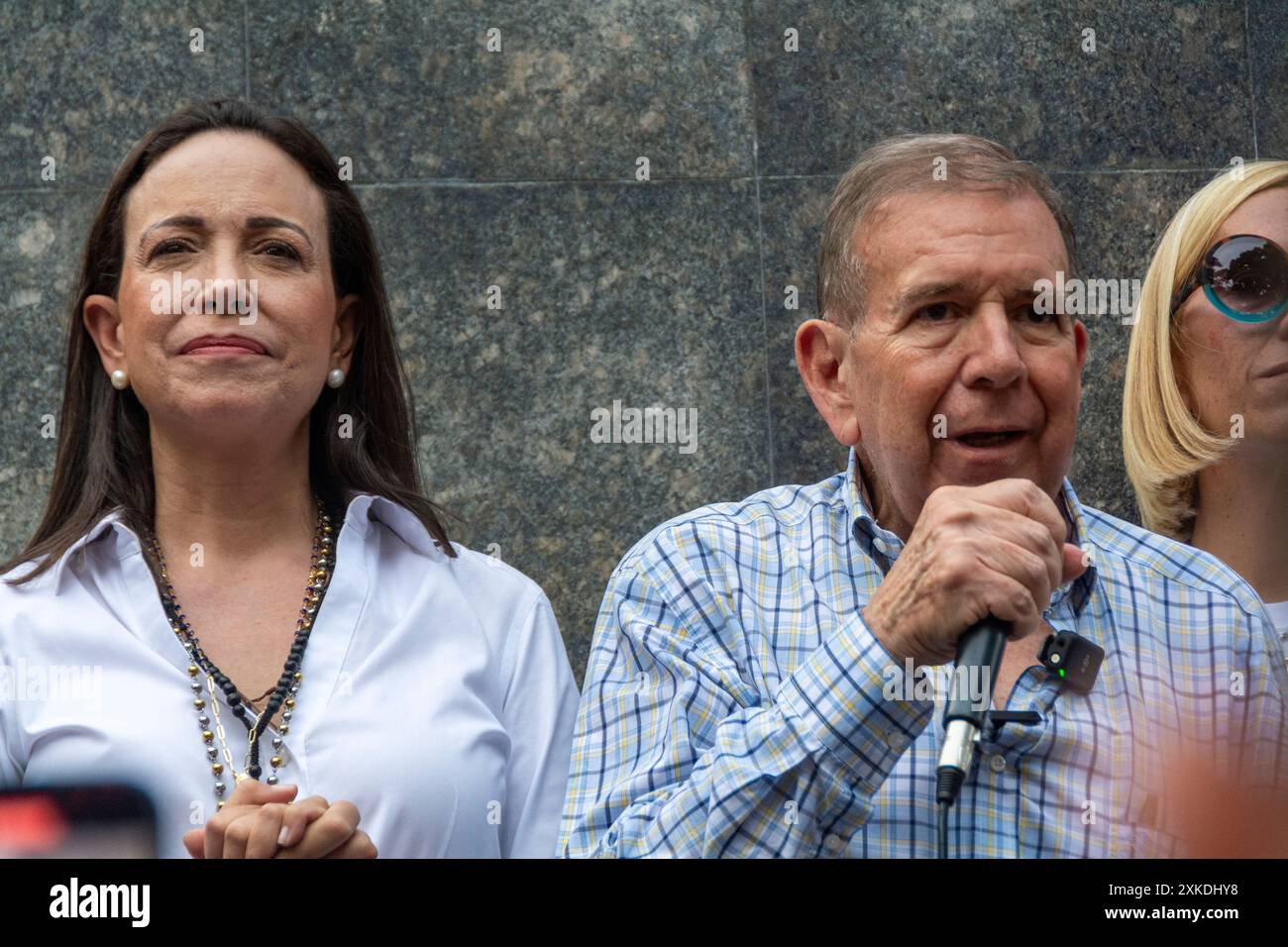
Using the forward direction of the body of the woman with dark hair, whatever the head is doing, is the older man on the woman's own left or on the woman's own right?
on the woman's own left

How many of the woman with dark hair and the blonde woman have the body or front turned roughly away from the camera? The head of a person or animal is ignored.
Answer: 0

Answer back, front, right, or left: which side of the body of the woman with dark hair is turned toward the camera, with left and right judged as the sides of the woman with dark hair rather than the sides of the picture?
front

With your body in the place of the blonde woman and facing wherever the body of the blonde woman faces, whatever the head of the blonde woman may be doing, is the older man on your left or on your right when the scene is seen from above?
on your right

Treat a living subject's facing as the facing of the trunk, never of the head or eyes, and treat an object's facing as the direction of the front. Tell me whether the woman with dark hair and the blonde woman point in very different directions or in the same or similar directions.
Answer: same or similar directions

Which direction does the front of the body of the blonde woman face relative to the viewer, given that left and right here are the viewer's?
facing the viewer and to the right of the viewer

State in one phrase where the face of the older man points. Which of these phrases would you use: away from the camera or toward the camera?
toward the camera

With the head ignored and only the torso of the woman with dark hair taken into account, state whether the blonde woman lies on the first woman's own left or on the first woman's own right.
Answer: on the first woman's own left

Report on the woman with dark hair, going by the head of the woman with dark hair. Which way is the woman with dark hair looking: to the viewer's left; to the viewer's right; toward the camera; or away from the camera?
toward the camera
